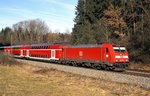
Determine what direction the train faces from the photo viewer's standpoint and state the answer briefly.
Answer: facing the viewer and to the right of the viewer
